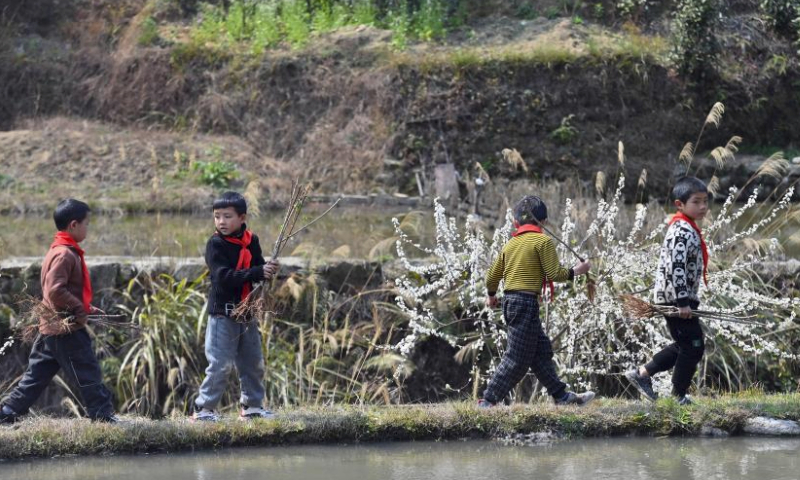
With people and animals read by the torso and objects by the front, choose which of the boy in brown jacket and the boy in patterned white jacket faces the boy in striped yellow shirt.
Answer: the boy in brown jacket

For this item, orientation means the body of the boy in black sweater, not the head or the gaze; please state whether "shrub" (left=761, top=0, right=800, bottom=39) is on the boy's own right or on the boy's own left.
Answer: on the boy's own left

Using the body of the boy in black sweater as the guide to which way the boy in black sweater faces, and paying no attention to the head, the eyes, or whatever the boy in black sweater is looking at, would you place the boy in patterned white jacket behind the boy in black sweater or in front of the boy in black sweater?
in front

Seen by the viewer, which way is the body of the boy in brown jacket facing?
to the viewer's right

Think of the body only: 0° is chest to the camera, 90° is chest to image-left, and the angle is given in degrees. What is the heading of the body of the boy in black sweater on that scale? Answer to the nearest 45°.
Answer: approximately 315°

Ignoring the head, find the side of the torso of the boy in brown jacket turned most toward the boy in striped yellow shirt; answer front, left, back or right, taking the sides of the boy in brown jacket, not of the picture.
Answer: front

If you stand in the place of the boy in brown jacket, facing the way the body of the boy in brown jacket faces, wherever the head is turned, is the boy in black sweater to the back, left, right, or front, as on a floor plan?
front

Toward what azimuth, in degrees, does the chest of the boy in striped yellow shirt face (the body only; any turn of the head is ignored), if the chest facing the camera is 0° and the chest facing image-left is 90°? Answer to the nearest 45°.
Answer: approximately 225°
